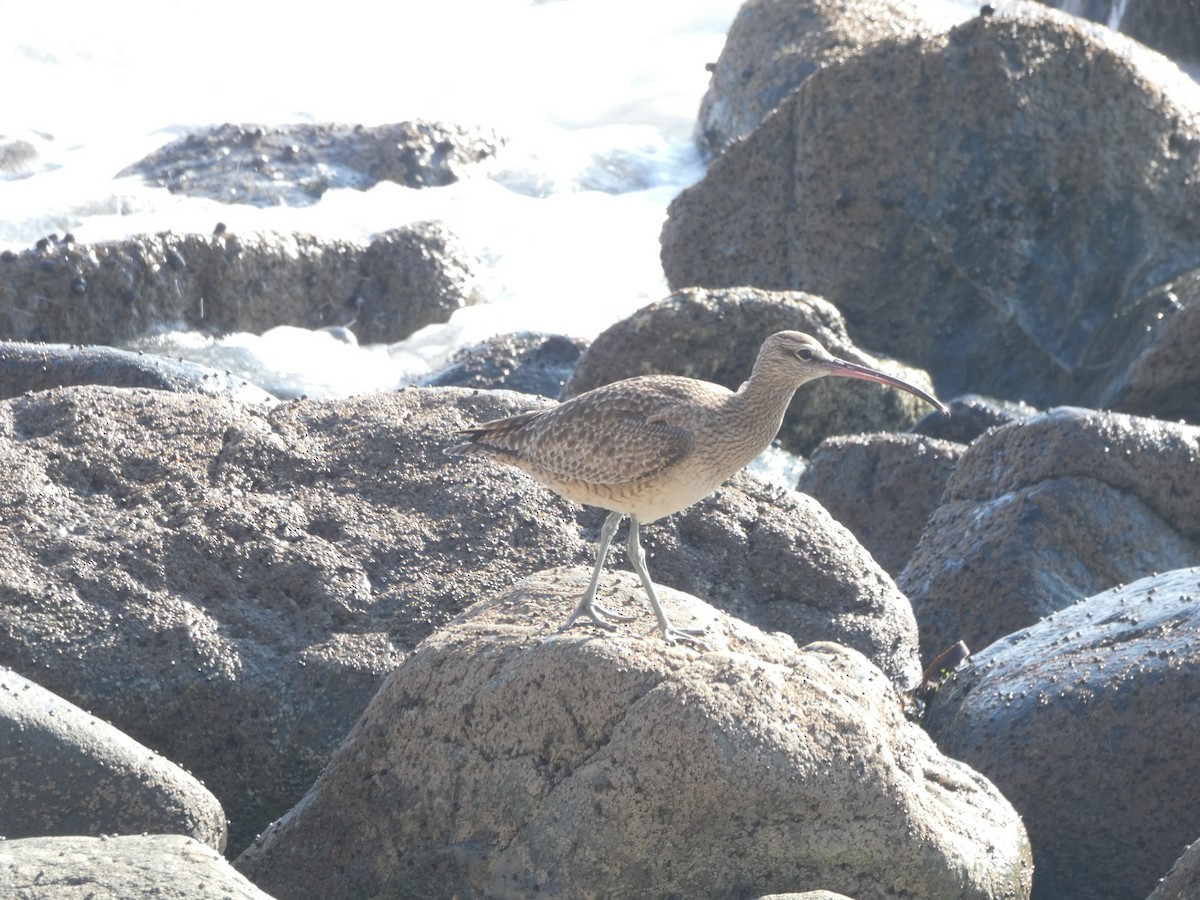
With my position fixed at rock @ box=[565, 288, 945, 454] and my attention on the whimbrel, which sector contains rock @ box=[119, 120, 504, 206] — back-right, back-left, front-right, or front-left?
back-right

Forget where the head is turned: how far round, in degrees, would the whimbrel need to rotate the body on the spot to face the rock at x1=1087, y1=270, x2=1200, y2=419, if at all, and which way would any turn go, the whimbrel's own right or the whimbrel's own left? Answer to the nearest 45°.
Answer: approximately 45° to the whimbrel's own left

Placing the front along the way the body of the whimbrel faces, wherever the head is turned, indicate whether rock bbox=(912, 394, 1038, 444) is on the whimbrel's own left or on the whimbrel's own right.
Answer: on the whimbrel's own left

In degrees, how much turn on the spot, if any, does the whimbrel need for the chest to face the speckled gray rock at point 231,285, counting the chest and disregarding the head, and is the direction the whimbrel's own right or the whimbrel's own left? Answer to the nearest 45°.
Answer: approximately 135° to the whimbrel's own left

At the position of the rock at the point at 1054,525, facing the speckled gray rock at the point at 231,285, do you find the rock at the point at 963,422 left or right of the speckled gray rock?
right

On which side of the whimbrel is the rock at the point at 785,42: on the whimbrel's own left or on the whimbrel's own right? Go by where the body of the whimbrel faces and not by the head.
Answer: on the whimbrel's own left

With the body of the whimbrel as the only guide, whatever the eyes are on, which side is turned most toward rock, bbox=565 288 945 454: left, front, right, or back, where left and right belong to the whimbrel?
left

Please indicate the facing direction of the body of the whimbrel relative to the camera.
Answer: to the viewer's right

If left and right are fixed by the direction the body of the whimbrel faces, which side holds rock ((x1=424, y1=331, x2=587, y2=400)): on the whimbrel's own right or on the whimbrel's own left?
on the whimbrel's own left

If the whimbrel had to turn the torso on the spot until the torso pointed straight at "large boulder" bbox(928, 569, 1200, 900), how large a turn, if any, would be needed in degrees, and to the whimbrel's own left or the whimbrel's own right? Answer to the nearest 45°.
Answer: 0° — it already faces it
